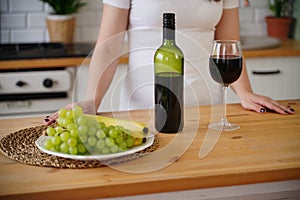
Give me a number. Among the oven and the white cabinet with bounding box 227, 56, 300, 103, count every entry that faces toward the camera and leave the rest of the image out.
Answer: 2

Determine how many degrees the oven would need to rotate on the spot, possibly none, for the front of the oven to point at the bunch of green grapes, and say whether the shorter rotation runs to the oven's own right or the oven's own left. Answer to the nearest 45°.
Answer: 0° — it already faces it

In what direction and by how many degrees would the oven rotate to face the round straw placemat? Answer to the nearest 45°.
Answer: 0° — it already faces it

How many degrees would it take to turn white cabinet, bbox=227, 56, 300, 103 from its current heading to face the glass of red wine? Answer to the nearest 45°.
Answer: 0° — it already faces it

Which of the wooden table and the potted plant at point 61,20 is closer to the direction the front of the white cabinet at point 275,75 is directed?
the wooden table

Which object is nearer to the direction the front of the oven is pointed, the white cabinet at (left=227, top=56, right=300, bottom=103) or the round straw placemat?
the round straw placemat

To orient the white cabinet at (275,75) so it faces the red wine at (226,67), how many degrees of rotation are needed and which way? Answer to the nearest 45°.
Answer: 0° — it already faces it

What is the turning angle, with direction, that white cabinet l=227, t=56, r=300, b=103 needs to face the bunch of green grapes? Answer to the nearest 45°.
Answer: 0° — it already faces it

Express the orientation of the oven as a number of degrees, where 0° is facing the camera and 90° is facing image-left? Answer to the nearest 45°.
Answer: approximately 0°

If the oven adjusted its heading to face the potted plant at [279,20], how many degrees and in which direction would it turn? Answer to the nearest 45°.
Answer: approximately 90° to its left
